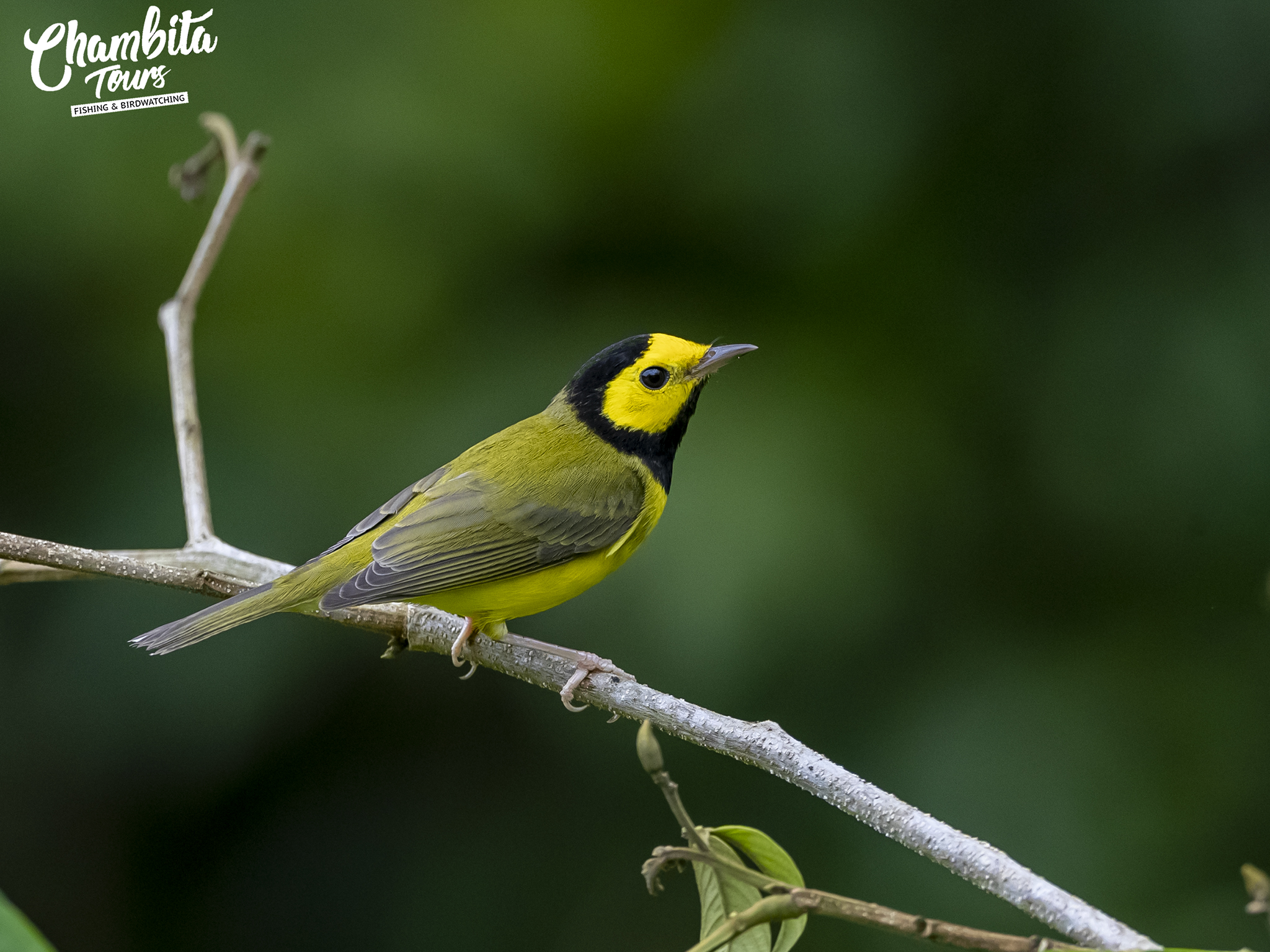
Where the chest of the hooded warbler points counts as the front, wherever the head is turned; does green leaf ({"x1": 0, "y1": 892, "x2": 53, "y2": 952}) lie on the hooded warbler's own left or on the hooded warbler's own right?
on the hooded warbler's own right

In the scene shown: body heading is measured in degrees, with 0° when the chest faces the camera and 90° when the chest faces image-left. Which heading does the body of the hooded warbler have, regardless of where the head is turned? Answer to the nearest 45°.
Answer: approximately 270°
